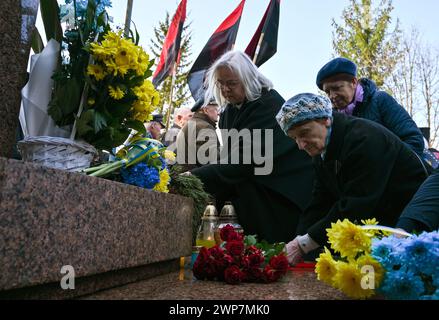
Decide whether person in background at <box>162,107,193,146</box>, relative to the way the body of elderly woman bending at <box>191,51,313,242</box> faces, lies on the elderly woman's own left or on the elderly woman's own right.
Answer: on the elderly woman's own right

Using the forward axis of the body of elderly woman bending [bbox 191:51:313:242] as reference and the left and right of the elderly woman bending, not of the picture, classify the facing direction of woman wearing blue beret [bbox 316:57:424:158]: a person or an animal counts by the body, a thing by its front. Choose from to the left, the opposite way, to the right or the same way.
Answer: the same way

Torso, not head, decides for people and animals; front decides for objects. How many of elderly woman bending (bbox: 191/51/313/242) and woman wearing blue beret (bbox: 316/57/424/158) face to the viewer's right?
0

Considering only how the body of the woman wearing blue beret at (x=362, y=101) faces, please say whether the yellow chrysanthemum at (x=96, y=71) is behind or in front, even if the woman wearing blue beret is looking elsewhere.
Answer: in front

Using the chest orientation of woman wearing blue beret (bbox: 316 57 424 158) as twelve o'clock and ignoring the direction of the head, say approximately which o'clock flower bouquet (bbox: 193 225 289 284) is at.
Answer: The flower bouquet is roughly at 11 o'clock from the woman wearing blue beret.

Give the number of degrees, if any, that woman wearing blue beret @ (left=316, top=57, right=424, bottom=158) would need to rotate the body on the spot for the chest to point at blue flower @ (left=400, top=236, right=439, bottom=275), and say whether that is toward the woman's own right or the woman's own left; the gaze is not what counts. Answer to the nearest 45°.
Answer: approximately 45° to the woman's own left

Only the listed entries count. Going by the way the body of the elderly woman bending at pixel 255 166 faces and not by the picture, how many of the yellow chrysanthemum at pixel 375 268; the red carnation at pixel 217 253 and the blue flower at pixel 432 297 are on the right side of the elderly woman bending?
0

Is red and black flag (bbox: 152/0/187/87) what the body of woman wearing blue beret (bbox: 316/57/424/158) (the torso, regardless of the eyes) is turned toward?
no

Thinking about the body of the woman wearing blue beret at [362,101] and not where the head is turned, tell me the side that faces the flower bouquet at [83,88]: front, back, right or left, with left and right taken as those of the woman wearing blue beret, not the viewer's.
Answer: front

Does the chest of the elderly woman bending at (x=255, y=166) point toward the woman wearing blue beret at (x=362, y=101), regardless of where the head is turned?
no

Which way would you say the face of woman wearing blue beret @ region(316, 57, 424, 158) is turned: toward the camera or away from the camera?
toward the camera

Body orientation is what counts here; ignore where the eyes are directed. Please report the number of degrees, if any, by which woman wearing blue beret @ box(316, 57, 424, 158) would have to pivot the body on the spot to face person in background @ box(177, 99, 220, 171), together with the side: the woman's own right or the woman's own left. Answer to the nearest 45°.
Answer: approximately 45° to the woman's own right

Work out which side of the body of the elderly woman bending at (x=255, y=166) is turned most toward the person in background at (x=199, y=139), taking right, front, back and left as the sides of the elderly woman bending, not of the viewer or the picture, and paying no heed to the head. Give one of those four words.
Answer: right

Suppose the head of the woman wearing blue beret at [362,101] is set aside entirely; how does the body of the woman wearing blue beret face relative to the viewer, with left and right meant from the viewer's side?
facing the viewer and to the left of the viewer

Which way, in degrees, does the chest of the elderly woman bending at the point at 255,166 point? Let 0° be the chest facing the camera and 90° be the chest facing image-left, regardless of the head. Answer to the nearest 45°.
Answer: approximately 45°

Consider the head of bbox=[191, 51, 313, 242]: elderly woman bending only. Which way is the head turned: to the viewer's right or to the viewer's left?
to the viewer's left

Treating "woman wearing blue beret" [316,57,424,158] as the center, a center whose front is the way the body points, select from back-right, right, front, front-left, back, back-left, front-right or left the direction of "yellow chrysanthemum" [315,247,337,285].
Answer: front-left

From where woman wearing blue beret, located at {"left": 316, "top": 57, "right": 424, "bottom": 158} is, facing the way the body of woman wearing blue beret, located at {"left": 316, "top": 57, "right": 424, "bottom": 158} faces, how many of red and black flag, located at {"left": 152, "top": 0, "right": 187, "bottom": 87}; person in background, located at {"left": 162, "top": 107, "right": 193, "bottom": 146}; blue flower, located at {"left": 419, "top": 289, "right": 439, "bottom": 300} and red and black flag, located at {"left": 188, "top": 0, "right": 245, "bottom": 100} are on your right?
3

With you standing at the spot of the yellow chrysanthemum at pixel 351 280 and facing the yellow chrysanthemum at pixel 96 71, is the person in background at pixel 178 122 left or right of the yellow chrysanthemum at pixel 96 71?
right

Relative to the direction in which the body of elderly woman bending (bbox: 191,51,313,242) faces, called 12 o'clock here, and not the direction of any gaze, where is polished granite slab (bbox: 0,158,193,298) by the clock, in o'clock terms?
The polished granite slab is roughly at 11 o'clock from the elderly woman bending.
